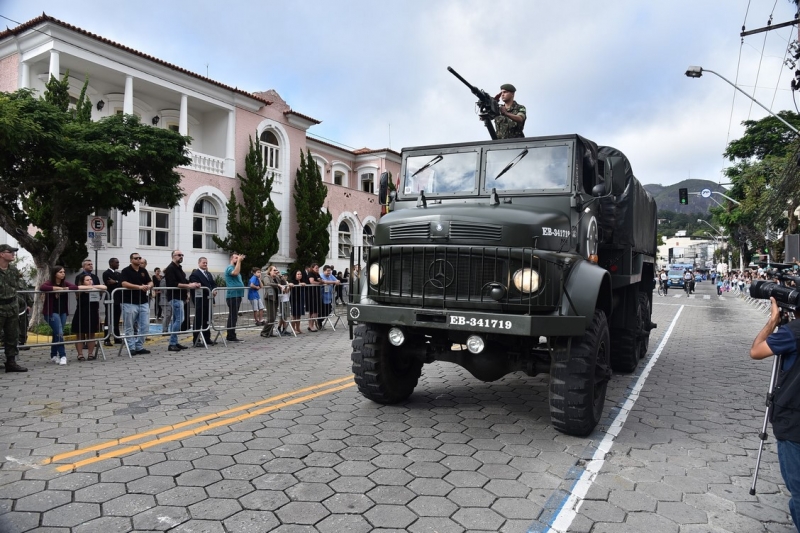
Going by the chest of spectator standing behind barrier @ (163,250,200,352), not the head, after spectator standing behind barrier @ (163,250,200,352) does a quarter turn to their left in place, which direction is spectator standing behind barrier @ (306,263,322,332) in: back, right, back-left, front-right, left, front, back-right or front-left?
front-right

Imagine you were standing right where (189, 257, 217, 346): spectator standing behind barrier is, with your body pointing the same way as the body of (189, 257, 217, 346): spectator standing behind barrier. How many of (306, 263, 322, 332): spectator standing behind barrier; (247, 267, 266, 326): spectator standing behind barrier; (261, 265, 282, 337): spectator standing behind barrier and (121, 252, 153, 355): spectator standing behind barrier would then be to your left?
3

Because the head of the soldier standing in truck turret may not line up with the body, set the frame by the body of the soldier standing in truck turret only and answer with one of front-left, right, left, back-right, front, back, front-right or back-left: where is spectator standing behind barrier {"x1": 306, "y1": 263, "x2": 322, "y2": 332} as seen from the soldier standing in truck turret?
right

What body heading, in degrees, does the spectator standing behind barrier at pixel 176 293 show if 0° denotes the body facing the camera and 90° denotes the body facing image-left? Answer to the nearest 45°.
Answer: approximately 270°

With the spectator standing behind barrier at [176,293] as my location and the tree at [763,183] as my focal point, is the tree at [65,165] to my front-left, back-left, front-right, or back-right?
back-left

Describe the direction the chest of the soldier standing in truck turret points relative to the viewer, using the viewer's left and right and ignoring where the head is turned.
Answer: facing the viewer and to the left of the viewer

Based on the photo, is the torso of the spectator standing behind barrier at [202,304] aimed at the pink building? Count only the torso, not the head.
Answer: no

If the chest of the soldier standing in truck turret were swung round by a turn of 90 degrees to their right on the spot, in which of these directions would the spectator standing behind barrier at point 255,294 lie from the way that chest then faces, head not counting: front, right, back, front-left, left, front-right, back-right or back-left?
front

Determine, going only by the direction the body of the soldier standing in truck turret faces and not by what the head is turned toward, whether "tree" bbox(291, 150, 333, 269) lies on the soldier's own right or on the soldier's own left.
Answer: on the soldier's own right

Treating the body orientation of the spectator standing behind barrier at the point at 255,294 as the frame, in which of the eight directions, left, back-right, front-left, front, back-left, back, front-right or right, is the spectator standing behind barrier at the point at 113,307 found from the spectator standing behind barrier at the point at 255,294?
right

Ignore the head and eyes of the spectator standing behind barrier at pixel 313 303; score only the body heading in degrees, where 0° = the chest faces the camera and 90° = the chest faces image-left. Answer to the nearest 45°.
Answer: approximately 315°

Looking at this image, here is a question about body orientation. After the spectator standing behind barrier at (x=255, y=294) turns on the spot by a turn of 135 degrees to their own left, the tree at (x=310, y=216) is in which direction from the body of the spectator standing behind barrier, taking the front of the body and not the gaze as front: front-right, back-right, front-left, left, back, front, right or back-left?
front

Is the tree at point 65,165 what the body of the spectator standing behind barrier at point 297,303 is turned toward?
no

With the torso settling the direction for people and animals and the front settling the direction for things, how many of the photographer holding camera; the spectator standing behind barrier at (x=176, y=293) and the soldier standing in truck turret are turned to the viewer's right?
1

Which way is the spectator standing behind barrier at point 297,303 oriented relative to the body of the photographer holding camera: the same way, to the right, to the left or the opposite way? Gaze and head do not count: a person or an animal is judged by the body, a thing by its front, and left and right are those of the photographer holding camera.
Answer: the opposite way

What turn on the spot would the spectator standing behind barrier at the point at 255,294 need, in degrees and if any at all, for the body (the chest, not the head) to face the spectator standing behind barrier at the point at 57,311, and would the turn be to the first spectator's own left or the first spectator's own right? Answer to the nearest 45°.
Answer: approximately 90° to the first spectator's own right

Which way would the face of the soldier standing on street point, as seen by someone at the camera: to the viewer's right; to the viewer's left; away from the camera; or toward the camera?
to the viewer's right

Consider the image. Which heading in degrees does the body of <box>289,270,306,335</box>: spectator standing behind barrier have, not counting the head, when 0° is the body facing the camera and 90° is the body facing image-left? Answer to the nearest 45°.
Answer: approximately 315°

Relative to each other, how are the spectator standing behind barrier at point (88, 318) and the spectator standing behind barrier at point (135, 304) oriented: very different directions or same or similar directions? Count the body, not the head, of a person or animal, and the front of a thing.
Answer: same or similar directions
